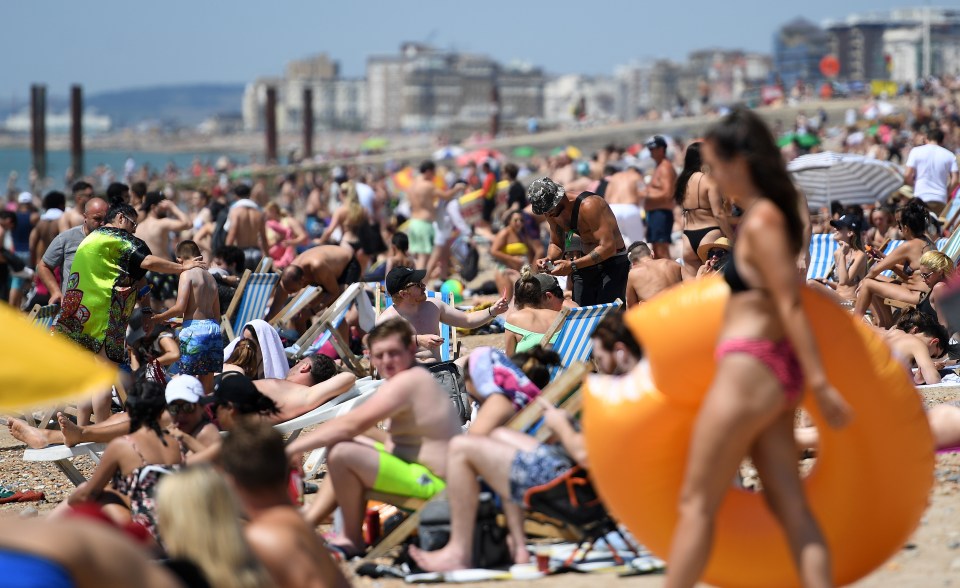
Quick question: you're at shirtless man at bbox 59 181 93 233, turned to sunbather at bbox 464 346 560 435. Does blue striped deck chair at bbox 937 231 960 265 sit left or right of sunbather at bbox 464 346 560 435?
left

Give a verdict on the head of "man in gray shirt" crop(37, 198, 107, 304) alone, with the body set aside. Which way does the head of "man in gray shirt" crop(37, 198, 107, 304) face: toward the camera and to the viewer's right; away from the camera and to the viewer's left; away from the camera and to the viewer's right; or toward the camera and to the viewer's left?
toward the camera and to the viewer's right

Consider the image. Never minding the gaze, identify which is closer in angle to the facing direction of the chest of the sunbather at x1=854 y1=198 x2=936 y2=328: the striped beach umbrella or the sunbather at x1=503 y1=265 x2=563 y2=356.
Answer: the sunbather

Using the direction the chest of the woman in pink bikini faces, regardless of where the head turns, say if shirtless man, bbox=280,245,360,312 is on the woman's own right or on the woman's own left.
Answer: on the woman's own right

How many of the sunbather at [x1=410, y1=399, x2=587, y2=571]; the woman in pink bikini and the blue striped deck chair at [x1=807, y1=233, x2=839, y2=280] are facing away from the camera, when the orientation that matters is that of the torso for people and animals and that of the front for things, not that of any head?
0

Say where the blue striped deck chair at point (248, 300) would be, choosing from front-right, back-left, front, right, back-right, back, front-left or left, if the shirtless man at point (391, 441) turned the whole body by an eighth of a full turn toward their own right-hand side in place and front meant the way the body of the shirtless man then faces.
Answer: front-right

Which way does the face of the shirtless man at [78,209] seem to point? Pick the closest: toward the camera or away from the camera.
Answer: toward the camera

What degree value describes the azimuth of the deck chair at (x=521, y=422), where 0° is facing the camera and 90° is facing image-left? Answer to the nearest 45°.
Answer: approximately 90°
